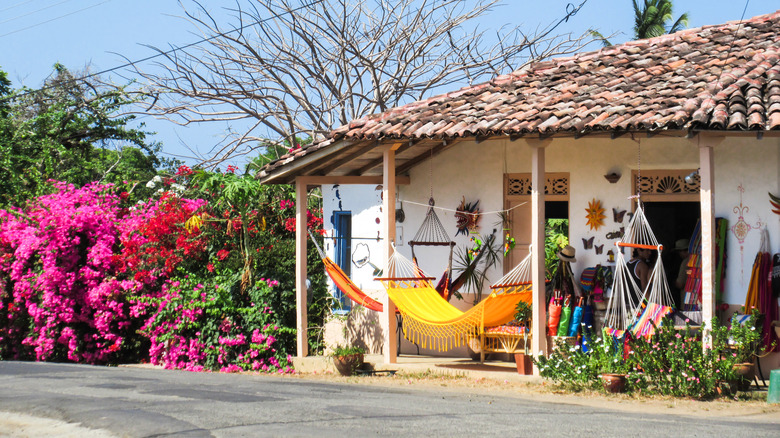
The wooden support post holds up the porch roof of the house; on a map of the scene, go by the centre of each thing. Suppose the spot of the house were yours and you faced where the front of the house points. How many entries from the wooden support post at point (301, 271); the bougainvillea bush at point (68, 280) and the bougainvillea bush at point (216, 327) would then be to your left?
0

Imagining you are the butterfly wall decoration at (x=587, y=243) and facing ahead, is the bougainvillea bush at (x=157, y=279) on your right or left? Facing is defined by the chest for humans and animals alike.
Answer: on your right

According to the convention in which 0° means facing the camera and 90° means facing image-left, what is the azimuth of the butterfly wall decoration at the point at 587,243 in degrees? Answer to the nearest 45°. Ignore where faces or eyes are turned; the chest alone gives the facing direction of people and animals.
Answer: approximately 0°

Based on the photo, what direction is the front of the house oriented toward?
toward the camera

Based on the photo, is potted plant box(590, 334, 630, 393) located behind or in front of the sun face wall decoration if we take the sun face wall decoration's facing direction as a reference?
in front

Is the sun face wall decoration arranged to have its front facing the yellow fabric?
no

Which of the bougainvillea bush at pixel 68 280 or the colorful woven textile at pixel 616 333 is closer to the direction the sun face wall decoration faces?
the colorful woven textile

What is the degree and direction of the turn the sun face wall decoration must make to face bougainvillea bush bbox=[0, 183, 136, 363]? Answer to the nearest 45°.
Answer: approximately 90° to its right

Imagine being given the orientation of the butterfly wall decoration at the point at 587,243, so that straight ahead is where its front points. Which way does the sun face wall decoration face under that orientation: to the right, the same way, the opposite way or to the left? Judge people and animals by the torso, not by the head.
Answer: the same way

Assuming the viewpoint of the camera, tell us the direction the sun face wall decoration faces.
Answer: facing the viewer

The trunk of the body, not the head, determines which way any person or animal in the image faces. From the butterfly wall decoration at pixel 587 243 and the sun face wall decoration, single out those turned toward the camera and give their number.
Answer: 2

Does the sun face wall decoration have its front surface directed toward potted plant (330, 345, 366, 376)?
no

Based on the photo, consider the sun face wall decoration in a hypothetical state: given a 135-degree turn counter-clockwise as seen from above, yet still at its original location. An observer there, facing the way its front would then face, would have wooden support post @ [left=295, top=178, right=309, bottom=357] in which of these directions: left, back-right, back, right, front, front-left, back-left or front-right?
back-left
